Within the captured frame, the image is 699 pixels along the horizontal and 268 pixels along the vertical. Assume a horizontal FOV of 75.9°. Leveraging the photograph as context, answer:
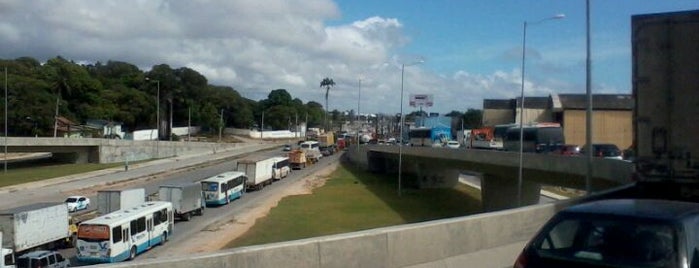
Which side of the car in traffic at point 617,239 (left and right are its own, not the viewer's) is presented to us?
back

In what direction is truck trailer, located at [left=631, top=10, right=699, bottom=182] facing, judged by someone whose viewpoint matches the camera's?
facing away from the viewer

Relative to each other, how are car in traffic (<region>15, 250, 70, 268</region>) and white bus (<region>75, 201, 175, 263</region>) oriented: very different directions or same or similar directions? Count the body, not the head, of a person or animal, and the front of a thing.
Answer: same or similar directions

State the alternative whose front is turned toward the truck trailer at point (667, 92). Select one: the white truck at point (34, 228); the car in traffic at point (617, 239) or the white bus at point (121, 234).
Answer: the car in traffic

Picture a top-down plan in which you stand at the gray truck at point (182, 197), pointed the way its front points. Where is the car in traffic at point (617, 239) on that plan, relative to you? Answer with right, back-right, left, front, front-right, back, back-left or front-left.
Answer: back-right

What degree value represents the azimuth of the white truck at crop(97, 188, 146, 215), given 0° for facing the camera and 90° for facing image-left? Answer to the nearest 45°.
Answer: approximately 225°

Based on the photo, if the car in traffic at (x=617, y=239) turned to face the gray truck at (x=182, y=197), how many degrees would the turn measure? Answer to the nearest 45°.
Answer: approximately 45° to its left

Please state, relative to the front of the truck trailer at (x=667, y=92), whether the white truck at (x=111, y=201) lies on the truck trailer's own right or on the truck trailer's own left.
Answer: on the truck trailer's own left

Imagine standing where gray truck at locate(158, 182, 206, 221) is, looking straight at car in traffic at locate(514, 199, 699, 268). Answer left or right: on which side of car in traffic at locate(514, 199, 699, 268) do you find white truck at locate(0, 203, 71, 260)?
right

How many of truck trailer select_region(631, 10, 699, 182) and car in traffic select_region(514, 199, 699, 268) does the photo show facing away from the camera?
2

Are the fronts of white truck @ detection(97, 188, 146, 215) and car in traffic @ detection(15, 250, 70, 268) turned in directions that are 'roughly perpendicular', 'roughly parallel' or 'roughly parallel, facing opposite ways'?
roughly parallel
